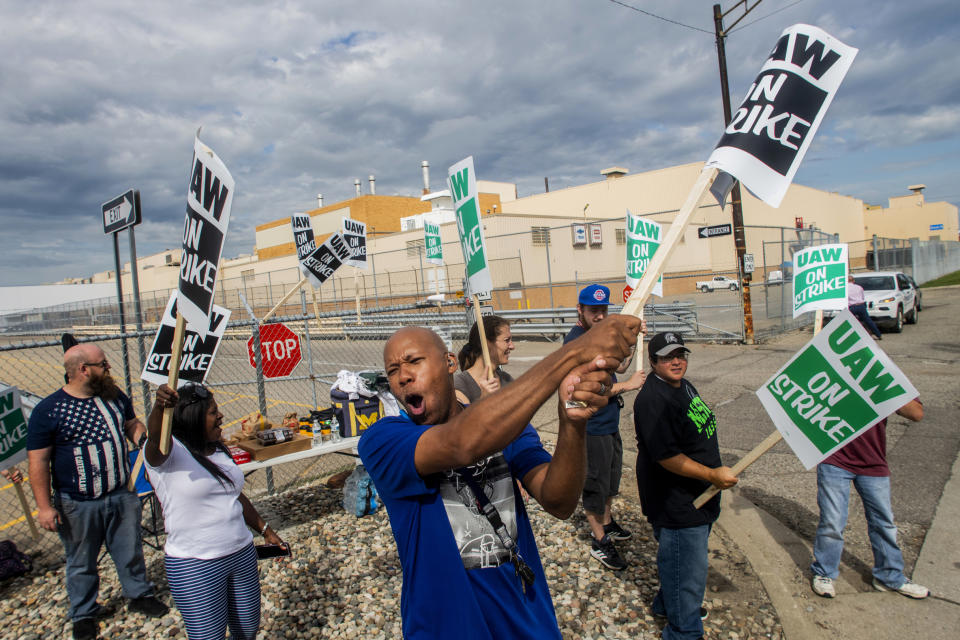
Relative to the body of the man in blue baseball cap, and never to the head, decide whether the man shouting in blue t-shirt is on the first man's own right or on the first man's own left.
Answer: on the first man's own right

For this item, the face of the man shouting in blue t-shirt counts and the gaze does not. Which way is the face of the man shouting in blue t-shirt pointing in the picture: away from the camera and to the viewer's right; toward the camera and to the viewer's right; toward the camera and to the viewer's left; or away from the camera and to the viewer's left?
toward the camera and to the viewer's left

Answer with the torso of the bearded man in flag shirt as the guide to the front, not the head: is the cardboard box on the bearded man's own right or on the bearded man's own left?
on the bearded man's own left

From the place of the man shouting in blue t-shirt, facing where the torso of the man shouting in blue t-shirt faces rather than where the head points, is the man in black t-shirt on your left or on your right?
on your left

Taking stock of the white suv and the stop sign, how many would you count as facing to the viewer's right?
0

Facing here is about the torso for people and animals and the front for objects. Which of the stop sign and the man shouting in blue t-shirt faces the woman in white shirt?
the stop sign

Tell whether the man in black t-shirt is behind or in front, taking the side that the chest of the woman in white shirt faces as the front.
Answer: in front

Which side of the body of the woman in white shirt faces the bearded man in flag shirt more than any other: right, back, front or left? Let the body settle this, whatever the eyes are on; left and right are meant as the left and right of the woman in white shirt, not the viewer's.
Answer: back

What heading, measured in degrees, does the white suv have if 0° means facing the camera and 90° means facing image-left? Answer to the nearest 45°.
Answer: approximately 45°

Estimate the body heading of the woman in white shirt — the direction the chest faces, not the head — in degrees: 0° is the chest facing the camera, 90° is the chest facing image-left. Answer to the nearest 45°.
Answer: approximately 315°

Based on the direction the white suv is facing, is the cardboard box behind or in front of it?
in front

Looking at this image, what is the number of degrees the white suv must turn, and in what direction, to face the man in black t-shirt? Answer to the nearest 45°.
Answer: approximately 45° to its left
